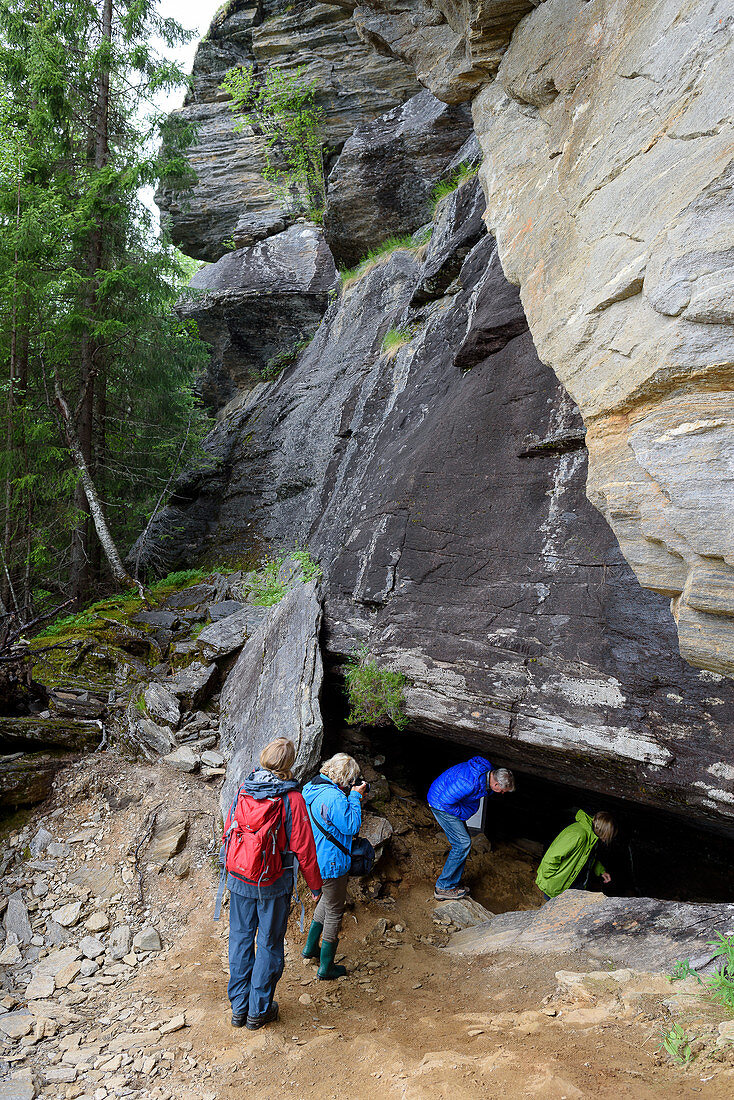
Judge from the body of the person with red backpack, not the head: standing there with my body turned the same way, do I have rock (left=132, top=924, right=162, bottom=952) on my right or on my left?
on my left

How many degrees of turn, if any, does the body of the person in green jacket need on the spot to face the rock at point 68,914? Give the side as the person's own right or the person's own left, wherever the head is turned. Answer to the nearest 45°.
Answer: approximately 180°

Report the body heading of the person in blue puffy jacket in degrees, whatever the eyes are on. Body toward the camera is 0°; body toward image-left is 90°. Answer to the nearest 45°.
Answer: approximately 270°

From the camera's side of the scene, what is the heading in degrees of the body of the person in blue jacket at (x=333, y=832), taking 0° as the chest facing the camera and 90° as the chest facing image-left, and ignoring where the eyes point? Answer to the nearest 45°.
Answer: approximately 270°

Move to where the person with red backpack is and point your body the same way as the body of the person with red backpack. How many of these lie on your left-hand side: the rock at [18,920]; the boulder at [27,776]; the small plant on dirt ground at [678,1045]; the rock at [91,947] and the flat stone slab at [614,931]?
3

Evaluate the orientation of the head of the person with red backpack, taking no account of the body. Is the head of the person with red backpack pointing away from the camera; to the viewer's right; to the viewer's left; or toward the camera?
away from the camera

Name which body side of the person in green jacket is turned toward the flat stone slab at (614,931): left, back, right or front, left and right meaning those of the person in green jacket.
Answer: right

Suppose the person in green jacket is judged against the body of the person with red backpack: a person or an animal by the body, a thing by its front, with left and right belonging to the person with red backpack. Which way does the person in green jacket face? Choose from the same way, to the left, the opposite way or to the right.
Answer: to the right

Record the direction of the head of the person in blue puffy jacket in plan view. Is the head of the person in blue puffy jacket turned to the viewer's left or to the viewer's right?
to the viewer's right

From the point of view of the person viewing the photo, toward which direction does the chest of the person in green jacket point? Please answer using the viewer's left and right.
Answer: facing to the right of the viewer
